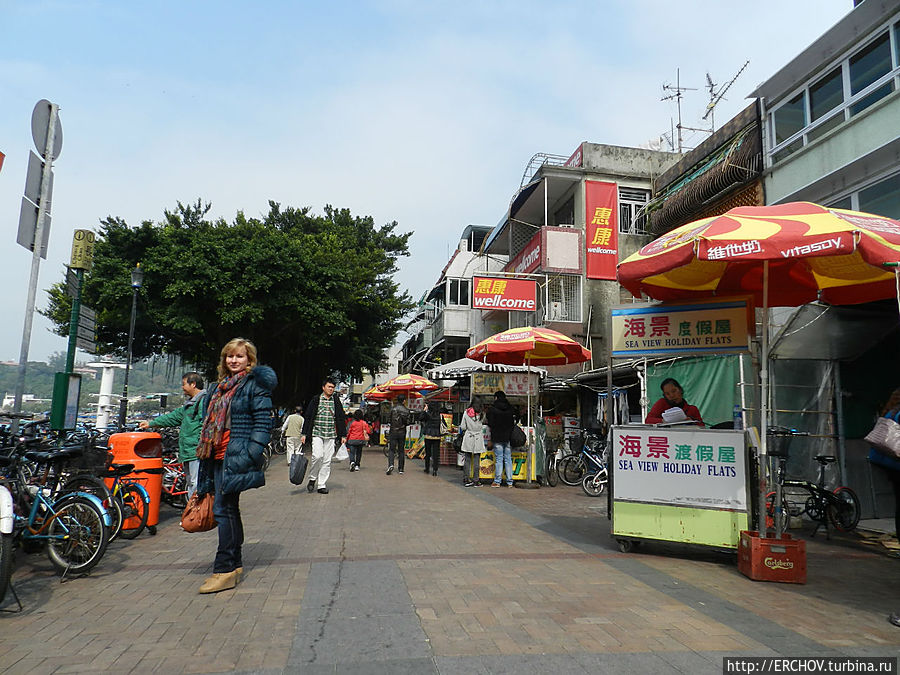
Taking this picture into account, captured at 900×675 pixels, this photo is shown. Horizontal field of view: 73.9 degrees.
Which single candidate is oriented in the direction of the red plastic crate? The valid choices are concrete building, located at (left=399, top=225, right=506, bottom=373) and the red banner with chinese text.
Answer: the red banner with chinese text

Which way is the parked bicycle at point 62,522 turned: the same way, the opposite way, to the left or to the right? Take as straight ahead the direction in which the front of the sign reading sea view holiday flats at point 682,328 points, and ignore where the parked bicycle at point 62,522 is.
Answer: to the right

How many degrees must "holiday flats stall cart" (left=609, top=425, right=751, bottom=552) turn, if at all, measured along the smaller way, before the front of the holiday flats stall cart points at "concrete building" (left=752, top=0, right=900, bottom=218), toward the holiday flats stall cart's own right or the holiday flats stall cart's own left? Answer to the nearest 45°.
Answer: approximately 135° to the holiday flats stall cart's own left

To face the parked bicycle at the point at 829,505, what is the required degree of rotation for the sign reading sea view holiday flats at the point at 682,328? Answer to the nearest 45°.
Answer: approximately 135° to its left

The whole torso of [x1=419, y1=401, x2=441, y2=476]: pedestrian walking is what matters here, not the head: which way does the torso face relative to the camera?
away from the camera

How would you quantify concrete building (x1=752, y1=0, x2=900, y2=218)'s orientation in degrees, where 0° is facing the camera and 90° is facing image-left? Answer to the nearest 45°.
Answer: approximately 45°

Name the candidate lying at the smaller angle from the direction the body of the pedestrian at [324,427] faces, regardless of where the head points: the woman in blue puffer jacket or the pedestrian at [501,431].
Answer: the woman in blue puffer jacket

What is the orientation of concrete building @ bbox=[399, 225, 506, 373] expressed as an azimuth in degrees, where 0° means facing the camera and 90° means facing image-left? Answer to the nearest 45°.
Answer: approximately 90°

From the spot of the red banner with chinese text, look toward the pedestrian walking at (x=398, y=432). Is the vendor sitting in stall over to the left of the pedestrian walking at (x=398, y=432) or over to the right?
left
